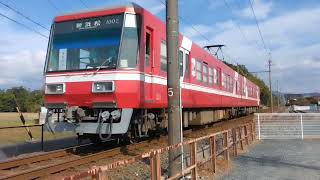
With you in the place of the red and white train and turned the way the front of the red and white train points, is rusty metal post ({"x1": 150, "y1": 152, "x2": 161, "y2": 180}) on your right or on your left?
on your left

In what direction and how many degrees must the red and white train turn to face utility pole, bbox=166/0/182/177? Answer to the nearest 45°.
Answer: approximately 90° to its left

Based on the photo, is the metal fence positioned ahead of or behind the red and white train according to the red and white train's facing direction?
behind

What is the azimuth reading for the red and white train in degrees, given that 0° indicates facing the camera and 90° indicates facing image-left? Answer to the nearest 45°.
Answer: approximately 45°
